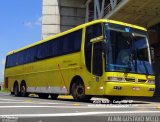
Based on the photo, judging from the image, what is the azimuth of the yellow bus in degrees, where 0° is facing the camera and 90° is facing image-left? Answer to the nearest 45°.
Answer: approximately 315°
